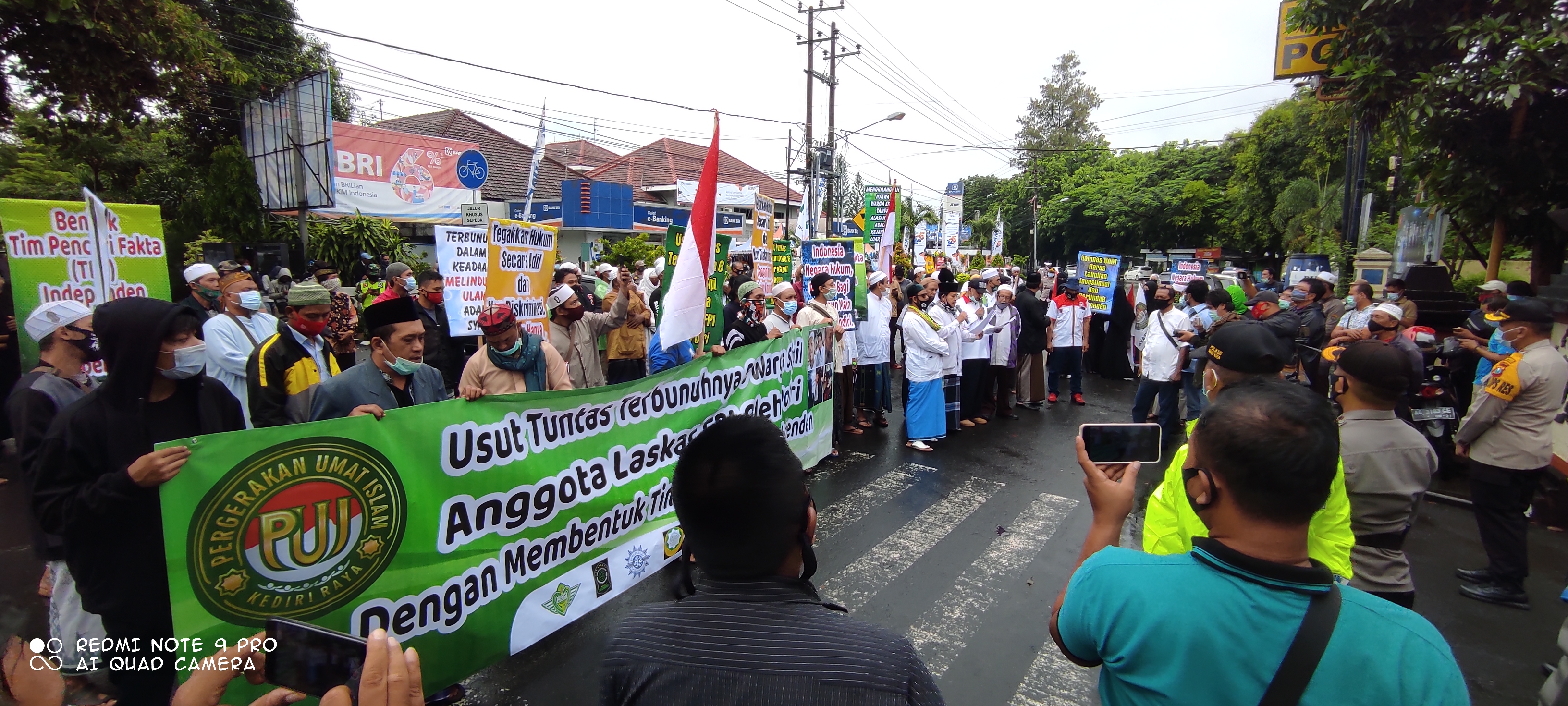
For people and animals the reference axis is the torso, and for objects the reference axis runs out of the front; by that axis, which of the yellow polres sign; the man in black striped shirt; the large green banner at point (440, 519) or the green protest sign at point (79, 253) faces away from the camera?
the man in black striped shirt

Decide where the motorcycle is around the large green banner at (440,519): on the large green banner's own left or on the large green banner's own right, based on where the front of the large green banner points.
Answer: on the large green banner's own left

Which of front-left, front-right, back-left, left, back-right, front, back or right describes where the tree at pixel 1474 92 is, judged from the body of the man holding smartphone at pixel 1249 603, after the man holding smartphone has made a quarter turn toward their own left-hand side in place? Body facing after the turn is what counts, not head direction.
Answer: back-right

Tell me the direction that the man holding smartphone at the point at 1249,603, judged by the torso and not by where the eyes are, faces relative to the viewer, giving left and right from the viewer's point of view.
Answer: facing away from the viewer and to the left of the viewer

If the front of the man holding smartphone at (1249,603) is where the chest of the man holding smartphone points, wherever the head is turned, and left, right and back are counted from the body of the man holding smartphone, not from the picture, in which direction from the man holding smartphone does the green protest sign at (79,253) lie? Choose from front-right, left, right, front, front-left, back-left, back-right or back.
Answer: front-left

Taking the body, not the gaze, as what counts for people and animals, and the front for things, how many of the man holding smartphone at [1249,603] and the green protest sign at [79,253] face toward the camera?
1

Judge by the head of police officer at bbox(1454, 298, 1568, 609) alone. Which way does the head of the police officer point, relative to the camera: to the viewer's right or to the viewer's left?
to the viewer's left

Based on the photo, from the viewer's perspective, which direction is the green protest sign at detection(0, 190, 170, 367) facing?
toward the camera

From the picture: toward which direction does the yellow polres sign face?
toward the camera

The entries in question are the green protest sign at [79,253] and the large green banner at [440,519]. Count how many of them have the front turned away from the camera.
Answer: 0

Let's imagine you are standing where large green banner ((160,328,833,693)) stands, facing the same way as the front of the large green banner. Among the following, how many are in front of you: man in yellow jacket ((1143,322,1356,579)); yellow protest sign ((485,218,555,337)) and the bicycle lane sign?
1

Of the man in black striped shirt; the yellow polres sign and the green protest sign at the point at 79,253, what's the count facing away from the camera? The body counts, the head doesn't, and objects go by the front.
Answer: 1

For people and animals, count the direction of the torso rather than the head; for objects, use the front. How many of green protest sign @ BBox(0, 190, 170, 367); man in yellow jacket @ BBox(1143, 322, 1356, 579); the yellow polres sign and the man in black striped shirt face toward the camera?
2

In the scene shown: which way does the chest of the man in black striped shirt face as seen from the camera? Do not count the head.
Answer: away from the camera

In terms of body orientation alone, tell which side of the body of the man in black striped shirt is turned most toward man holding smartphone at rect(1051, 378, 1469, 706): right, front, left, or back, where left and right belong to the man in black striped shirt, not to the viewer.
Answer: right
